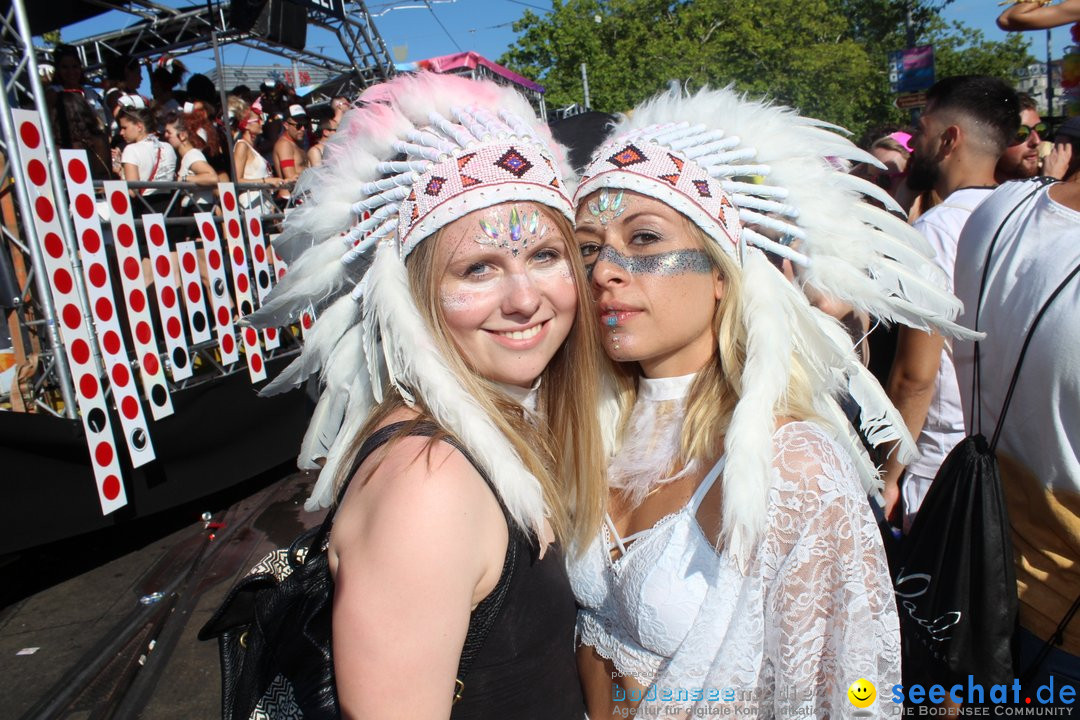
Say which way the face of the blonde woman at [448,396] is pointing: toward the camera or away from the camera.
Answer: toward the camera

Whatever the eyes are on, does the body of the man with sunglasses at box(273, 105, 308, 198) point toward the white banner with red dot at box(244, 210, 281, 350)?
no

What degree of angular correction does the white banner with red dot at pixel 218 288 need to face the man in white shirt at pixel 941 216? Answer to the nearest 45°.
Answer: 0° — it already faces them

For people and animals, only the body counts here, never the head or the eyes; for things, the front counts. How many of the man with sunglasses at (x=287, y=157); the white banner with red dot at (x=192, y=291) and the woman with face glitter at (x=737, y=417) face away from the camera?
0

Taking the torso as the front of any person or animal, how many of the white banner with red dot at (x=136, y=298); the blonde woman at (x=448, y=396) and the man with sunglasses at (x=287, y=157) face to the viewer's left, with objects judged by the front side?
0

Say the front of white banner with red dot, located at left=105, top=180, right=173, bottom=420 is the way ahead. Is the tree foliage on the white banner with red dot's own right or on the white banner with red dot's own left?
on the white banner with red dot's own left

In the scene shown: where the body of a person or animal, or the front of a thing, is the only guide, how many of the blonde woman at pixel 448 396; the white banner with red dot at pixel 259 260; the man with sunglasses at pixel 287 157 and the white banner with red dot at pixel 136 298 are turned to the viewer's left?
0

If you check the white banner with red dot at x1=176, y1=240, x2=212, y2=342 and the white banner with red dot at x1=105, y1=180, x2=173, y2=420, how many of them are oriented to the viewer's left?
0

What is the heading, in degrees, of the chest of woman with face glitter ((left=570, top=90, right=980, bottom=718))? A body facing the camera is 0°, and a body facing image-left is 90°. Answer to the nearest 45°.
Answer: approximately 45°

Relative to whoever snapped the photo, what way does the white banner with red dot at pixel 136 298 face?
facing the viewer and to the right of the viewer

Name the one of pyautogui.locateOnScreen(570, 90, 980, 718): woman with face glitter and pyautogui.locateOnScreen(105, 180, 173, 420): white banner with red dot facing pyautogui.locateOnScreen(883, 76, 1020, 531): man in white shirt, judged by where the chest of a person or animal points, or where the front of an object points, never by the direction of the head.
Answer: the white banner with red dot

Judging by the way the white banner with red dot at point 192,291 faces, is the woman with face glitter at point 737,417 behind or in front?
in front

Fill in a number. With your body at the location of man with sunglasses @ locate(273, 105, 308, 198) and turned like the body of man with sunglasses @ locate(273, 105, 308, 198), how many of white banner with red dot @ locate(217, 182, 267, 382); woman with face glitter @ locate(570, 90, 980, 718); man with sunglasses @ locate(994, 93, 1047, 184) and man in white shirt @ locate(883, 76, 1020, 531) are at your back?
0

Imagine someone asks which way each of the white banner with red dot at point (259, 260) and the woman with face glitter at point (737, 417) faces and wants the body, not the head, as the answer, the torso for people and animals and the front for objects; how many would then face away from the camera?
0

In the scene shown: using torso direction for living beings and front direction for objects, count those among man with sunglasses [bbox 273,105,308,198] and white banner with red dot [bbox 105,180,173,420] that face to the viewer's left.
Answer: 0

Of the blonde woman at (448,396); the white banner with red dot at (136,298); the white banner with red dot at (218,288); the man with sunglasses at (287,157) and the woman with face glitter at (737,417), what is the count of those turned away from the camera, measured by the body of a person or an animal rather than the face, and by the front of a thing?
0

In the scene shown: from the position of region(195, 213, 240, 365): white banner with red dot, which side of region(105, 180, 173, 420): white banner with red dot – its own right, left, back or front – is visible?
left
